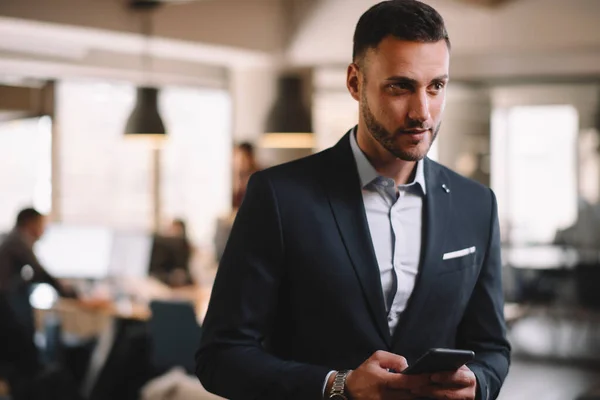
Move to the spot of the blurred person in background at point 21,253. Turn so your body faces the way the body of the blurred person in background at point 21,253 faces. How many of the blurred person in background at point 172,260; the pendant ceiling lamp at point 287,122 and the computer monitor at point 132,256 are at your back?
0

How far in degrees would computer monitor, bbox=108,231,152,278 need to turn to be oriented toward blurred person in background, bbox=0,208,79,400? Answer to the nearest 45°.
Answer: approximately 45° to its right

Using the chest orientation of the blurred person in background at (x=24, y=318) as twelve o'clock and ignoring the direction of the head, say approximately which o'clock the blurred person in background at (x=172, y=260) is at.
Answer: the blurred person in background at (x=172, y=260) is roughly at 11 o'clock from the blurred person in background at (x=24, y=318).

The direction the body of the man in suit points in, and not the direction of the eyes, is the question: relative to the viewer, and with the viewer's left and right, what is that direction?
facing the viewer and to the right of the viewer

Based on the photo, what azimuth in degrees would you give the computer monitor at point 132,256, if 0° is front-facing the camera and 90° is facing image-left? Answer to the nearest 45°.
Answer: approximately 0°

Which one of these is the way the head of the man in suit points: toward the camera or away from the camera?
toward the camera

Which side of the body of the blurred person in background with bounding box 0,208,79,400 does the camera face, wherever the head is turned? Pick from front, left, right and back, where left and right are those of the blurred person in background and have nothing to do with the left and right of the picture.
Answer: right

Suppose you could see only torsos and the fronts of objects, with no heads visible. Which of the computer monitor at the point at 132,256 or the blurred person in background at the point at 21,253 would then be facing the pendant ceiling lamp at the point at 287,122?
the blurred person in background
